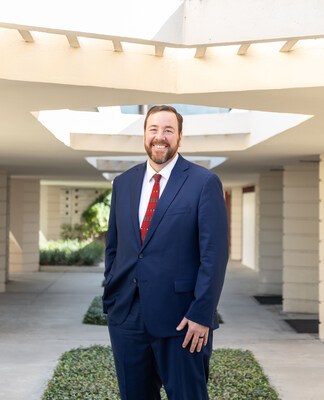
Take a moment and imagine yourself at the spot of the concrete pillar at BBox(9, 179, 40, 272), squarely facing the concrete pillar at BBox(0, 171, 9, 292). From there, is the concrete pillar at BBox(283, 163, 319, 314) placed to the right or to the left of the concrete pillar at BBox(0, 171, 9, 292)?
left

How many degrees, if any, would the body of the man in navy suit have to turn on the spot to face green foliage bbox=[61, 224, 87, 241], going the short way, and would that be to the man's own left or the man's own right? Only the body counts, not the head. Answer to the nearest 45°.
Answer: approximately 135° to the man's own right

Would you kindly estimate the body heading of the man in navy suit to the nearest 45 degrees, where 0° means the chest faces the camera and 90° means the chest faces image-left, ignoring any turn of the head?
approximately 45°

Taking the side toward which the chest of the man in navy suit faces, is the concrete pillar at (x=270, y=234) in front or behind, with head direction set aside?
behind

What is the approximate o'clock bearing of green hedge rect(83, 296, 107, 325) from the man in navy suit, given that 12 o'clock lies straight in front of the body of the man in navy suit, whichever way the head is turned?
The green hedge is roughly at 4 o'clock from the man in navy suit.

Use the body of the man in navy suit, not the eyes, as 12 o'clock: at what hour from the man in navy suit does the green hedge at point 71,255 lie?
The green hedge is roughly at 4 o'clock from the man in navy suit.

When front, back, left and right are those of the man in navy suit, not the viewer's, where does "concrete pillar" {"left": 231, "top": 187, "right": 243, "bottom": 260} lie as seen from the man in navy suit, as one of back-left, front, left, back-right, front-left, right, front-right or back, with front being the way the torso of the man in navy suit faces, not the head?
back-right
